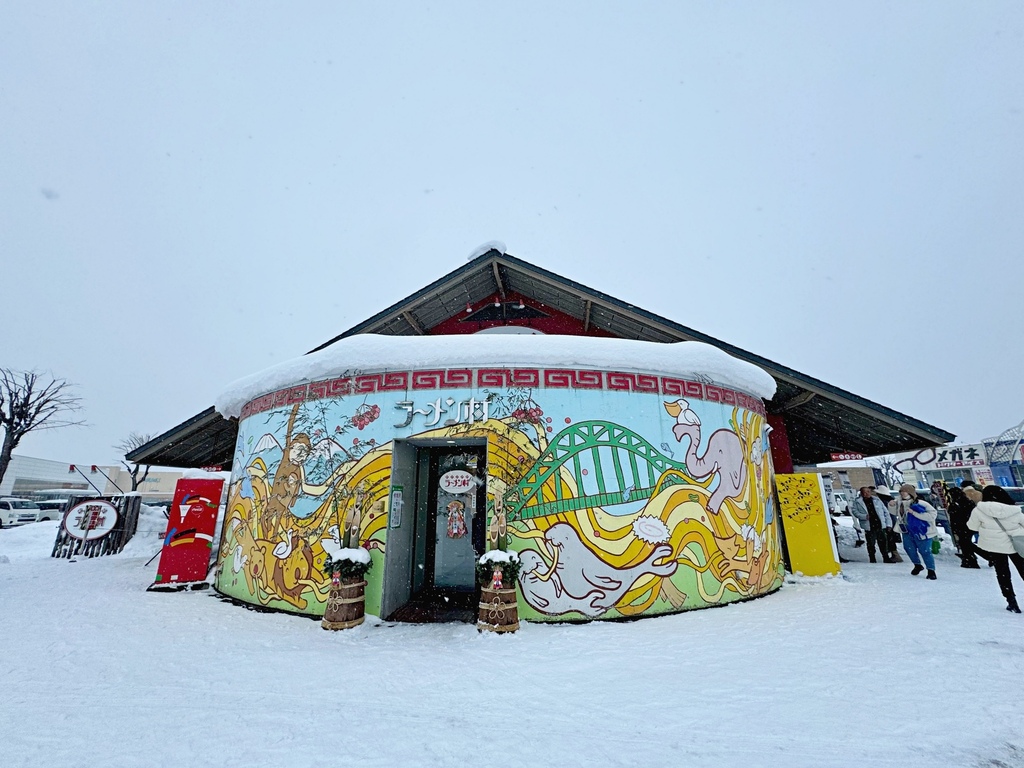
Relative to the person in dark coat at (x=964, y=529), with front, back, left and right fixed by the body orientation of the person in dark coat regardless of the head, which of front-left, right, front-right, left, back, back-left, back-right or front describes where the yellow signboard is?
front-left

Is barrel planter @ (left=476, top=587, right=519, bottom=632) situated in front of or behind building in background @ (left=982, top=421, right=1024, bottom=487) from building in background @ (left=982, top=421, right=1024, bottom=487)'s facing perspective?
in front

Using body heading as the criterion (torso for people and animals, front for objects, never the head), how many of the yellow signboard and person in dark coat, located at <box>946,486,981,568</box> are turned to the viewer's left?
1

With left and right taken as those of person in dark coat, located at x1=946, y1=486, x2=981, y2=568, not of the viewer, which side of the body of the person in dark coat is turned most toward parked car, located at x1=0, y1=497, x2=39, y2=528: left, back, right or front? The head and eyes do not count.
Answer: front

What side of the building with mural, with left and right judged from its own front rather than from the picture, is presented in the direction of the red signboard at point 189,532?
right

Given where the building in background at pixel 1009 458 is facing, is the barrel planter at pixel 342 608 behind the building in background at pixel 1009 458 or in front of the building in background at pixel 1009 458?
in front

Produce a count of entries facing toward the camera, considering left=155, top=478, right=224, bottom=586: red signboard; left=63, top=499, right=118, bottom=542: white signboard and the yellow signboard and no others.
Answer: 3

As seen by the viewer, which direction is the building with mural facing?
toward the camera

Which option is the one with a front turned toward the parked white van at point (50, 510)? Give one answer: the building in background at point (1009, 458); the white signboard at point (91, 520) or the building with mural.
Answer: the building in background

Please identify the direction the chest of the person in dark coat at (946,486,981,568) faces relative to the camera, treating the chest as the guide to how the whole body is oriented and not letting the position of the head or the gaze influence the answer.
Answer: to the viewer's left
